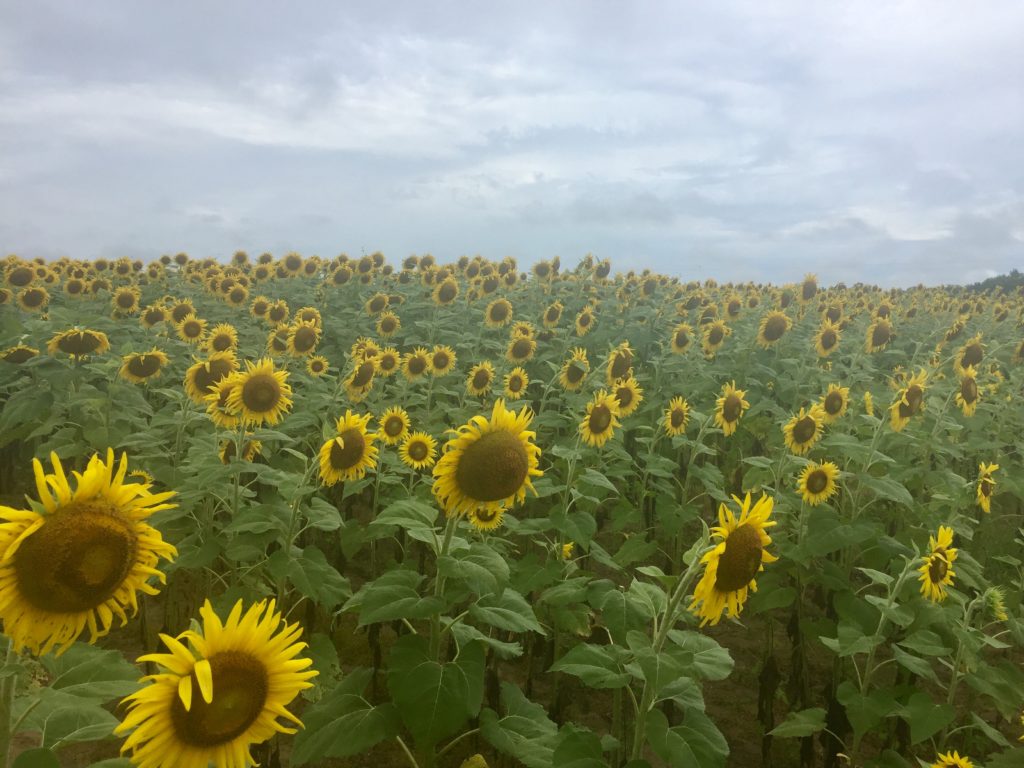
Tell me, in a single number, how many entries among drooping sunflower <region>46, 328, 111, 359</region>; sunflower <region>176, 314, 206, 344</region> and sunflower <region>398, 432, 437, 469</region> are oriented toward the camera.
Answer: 3

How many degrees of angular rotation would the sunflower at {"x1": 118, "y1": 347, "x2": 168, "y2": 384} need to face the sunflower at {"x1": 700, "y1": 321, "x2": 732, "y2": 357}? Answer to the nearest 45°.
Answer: approximately 90° to its left

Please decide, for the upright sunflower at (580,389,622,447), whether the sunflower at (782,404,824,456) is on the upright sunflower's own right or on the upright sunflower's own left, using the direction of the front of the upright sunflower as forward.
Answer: on the upright sunflower's own left

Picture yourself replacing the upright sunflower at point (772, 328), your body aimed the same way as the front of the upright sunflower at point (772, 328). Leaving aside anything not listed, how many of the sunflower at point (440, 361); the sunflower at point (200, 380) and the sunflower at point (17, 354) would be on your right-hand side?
3

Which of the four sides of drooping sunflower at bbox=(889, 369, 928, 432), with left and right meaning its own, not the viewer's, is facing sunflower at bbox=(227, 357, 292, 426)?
right

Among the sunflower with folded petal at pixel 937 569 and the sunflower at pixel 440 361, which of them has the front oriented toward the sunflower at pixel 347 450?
the sunflower at pixel 440 361

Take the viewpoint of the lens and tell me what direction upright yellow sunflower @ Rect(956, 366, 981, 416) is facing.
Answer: facing the viewer and to the right of the viewer

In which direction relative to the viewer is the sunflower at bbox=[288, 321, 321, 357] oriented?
toward the camera

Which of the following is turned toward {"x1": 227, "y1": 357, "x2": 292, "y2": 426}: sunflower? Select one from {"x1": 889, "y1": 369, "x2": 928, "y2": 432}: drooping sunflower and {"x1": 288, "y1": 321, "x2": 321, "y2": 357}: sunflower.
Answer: {"x1": 288, "y1": 321, "x2": 321, "y2": 357}: sunflower

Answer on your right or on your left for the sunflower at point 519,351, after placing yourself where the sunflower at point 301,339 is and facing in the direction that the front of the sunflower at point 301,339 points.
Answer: on your left

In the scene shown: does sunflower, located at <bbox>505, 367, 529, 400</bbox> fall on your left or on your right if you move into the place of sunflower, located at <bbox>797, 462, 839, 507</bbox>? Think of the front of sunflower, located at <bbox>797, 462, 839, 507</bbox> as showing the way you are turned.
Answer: on your right

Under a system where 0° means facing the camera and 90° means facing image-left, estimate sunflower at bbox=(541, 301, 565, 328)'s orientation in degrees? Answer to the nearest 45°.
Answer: approximately 0°

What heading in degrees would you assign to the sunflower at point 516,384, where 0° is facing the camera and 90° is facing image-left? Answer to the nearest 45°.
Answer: approximately 0°

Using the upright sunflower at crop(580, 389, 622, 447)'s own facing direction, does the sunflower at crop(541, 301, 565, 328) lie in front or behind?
behind

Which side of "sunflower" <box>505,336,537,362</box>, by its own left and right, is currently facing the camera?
front

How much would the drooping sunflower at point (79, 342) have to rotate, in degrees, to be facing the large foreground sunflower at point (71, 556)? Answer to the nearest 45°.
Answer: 0° — it already faces it

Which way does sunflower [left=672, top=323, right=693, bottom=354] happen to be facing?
toward the camera

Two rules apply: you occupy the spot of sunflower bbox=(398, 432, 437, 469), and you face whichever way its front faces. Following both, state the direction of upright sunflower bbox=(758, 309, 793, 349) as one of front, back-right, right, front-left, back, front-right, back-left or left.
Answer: back-left
